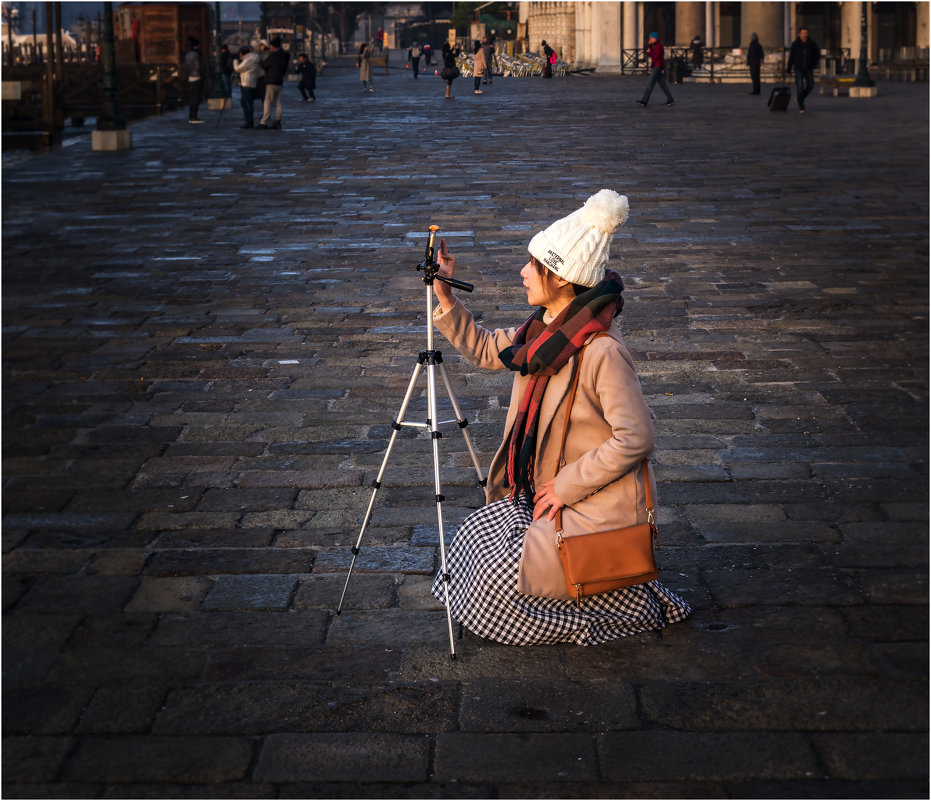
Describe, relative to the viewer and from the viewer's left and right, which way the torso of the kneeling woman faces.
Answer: facing to the left of the viewer

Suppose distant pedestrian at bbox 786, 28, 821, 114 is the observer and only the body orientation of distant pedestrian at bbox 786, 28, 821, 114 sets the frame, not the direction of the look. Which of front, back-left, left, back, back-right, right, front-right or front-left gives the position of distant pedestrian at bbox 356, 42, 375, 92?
back-right

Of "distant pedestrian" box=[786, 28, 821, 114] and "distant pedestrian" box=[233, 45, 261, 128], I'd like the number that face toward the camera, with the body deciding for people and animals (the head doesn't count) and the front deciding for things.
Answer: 1

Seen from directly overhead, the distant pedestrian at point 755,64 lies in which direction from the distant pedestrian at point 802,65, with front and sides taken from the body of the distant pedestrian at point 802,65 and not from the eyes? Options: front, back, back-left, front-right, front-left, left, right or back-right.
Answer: back

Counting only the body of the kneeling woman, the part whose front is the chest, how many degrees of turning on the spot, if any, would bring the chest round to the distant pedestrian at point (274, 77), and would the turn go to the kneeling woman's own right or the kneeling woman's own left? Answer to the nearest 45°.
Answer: approximately 90° to the kneeling woman's own right

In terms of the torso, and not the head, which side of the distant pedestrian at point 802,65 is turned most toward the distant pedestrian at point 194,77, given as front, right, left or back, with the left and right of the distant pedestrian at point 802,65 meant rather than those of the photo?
right

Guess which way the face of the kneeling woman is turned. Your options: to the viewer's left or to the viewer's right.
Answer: to the viewer's left

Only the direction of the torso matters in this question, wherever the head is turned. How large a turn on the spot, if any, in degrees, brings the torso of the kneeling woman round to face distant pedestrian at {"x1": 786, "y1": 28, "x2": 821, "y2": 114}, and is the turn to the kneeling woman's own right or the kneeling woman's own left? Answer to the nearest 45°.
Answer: approximately 90° to the kneeling woman's own right

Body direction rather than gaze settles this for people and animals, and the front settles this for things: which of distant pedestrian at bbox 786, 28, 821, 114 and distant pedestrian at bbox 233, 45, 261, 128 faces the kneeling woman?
distant pedestrian at bbox 786, 28, 821, 114
